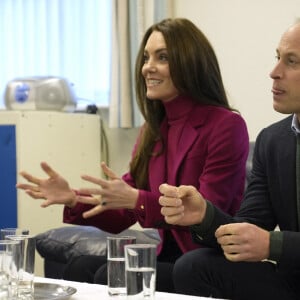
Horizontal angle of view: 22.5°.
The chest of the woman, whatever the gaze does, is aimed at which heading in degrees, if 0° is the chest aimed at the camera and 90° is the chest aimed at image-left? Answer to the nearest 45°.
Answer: approximately 45°

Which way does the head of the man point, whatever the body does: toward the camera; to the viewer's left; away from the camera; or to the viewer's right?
to the viewer's left

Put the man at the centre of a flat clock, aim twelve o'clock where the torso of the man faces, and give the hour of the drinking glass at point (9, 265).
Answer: The drinking glass is roughly at 12 o'clock from the man.

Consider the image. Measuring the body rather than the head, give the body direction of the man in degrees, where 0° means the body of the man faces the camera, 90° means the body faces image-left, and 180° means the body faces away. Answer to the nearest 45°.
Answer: approximately 45°

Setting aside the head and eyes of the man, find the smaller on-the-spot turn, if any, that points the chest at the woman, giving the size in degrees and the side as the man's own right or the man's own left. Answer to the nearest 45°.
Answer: approximately 90° to the man's own right

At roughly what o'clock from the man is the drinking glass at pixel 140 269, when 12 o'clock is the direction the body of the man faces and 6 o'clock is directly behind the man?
The drinking glass is roughly at 11 o'clock from the man.
